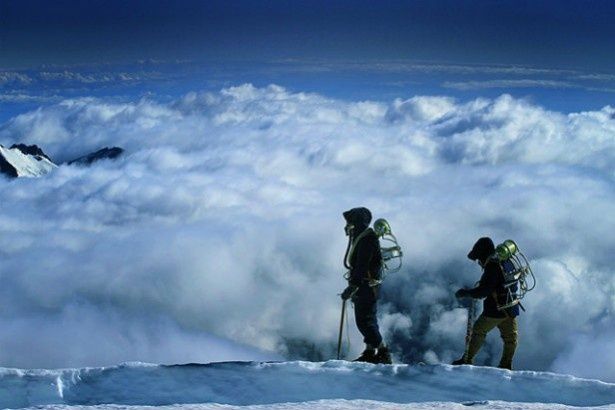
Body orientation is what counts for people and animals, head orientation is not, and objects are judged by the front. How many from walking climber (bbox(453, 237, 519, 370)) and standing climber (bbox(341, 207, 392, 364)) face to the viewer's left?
2

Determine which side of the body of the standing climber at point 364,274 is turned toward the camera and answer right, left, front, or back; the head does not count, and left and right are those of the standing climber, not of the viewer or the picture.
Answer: left

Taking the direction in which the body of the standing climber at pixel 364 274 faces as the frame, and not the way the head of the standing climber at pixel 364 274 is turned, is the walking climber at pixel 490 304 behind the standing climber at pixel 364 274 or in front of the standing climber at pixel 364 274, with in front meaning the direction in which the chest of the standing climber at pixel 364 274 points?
behind

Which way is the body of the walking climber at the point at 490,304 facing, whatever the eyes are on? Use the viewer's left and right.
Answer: facing to the left of the viewer

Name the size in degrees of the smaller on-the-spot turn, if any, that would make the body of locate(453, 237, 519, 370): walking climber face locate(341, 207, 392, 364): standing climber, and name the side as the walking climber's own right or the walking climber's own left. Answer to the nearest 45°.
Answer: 0° — they already face them
